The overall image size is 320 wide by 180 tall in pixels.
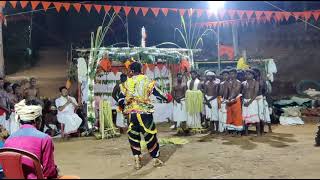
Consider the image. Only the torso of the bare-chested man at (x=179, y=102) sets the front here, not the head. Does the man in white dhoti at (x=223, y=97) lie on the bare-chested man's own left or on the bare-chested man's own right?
on the bare-chested man's own left

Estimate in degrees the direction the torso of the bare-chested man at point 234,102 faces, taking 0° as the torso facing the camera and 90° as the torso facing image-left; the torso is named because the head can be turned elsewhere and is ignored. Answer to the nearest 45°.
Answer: approximately 45°

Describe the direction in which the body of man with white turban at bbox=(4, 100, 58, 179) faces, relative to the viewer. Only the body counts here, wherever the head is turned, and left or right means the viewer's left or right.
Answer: facing away from the viewer and to the right of the viewer

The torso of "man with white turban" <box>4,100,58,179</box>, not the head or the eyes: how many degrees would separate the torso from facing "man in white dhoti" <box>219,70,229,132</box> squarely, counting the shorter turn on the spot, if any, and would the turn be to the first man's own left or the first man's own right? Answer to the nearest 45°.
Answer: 0° — they already face them

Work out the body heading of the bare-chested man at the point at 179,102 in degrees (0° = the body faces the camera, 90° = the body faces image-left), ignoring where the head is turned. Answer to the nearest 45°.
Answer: approximately 0°
